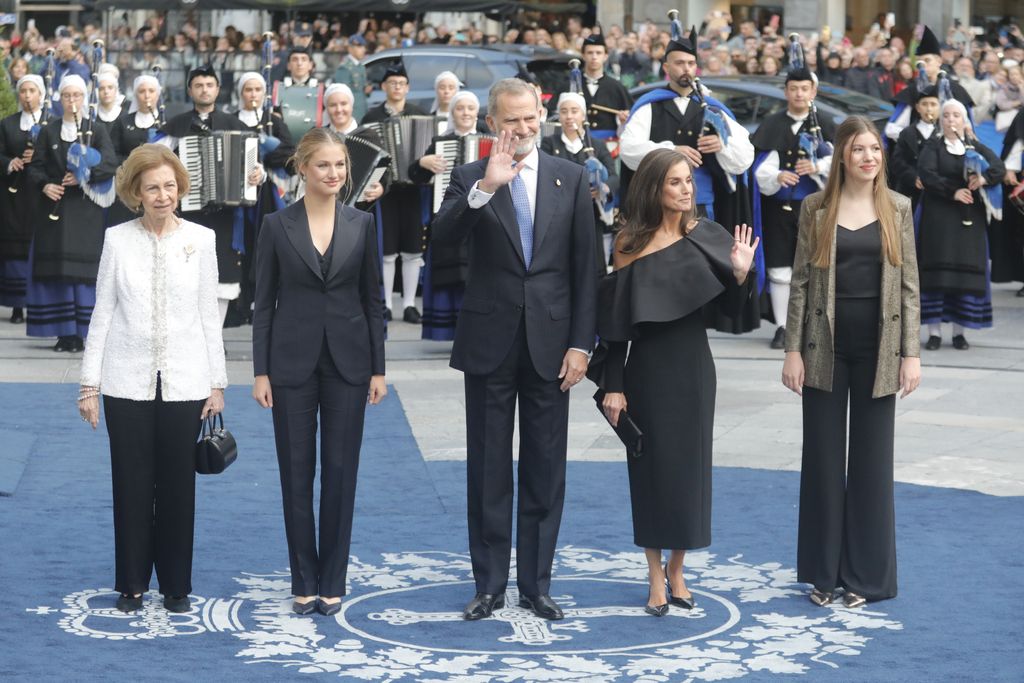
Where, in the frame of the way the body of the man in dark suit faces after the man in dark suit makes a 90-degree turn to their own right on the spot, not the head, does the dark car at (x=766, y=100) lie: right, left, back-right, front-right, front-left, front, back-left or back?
right

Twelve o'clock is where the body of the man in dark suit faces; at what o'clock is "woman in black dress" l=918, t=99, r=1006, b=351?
The woman in black dress is roughly at 7 o'clock from the man in dark suit.

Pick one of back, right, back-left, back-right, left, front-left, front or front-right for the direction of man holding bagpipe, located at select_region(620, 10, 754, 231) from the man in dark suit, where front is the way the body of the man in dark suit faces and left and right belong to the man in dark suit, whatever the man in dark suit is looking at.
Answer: back

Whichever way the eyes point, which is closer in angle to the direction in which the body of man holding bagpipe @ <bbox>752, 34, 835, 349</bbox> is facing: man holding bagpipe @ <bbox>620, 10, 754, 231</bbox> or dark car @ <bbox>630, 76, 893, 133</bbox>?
the man holding bagpipe

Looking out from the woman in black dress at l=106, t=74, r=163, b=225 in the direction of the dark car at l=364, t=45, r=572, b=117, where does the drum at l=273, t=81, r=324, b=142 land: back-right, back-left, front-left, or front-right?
front-right

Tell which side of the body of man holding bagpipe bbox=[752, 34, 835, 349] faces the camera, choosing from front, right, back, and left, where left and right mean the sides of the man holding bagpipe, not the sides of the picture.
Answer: front

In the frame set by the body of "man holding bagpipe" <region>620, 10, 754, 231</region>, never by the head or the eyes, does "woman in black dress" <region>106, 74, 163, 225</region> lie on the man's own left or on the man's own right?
on the man's own right

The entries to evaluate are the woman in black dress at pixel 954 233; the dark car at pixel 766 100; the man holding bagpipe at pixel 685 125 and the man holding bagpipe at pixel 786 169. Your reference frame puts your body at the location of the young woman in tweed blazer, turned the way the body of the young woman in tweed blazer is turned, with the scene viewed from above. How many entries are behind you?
4

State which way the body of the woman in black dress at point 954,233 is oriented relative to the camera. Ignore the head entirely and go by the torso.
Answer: toward the camera

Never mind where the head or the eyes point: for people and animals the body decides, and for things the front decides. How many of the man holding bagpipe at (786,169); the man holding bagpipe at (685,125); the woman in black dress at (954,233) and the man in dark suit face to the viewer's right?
0

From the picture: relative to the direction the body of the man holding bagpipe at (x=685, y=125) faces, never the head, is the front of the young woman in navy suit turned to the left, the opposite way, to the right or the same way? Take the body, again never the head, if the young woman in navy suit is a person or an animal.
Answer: the same way

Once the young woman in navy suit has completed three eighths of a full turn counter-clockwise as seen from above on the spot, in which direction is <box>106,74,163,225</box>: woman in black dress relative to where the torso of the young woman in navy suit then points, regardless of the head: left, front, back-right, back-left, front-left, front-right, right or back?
front-left

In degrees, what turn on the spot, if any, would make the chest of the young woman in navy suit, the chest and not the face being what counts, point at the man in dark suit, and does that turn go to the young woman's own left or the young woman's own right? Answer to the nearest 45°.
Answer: approximately 90° to the young woman's own left

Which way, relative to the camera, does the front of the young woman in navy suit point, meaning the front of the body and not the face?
toward the camera

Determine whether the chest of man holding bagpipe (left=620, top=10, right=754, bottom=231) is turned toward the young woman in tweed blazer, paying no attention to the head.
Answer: yes

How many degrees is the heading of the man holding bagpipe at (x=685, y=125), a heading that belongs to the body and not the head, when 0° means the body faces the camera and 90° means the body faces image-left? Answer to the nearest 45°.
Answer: approximately 0°

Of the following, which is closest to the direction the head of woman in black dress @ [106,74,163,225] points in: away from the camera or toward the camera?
toward the camera

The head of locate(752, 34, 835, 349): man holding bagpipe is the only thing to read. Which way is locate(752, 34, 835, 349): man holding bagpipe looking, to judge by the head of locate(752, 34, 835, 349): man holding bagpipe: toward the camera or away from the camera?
toward the camera
